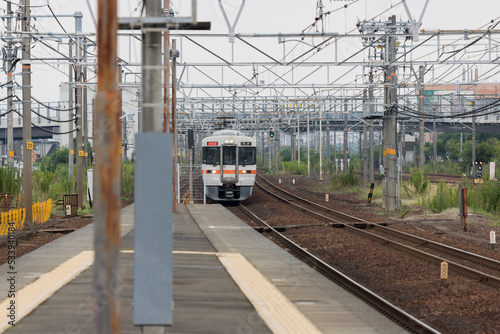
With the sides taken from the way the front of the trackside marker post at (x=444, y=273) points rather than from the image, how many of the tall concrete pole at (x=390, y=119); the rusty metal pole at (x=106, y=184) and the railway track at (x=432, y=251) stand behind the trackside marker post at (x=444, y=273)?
2

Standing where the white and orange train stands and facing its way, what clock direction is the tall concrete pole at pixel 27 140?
The tall concrete pole is roughly at 1 o'clock from the white and orange train.

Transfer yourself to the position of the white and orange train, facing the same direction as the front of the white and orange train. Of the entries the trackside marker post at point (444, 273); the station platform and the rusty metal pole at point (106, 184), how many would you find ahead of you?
3

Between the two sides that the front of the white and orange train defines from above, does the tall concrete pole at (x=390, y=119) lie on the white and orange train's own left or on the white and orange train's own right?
on the white and orange train's own left

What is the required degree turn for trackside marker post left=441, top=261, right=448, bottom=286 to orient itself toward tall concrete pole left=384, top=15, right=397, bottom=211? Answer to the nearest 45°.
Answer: approximately 180°

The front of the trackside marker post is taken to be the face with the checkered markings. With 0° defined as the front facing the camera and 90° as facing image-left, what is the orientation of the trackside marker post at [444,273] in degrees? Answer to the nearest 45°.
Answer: approximately 0°

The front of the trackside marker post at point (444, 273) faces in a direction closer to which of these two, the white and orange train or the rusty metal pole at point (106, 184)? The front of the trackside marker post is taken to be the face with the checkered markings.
the rusty metal pole

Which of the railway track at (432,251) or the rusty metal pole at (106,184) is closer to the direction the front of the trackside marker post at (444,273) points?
the rusty metal pole

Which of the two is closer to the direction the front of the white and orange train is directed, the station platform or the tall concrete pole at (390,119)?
the station platform

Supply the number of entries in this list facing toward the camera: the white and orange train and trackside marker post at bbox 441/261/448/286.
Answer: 2

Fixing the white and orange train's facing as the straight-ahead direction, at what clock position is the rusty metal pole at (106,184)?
The rusty metal pole is roughly at 12 o'clock from the white and orange train.

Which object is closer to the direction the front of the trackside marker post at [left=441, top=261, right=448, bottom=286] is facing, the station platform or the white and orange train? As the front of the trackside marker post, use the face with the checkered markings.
the station platform
